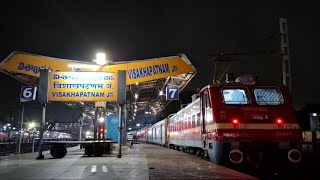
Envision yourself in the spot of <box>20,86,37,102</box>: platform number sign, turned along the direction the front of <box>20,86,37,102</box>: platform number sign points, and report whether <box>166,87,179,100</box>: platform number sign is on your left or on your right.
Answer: on your left

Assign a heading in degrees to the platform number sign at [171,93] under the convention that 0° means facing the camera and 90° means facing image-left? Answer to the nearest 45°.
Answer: approximately 0°

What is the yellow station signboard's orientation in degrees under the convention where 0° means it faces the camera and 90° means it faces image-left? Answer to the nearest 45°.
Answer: approximately 0°

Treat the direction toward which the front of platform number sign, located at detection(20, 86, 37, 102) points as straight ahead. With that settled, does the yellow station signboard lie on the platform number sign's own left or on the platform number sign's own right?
on the platform number sign's own left
